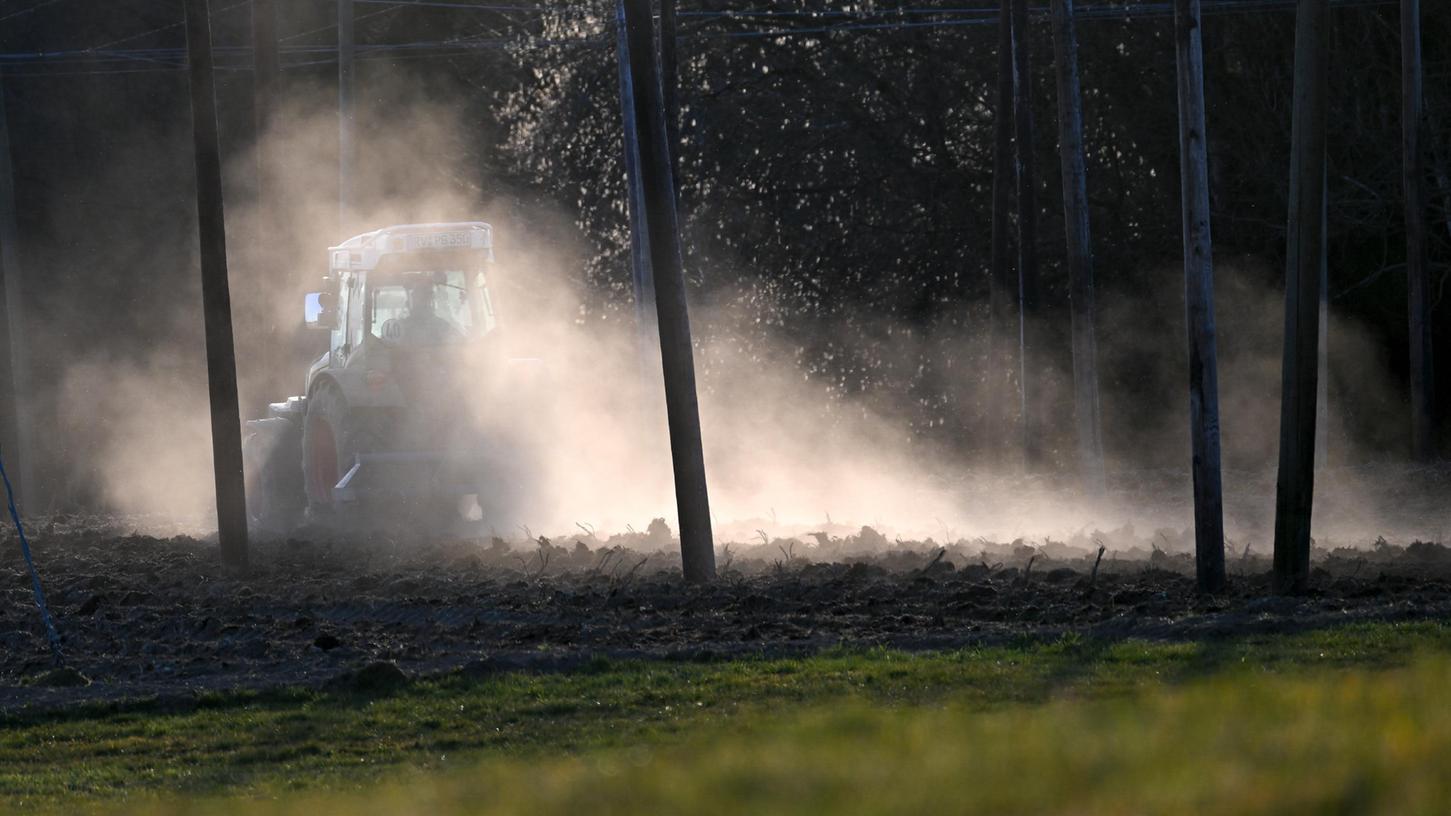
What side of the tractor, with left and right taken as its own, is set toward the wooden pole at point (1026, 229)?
right

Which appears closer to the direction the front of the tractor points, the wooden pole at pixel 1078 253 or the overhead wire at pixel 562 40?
the overhead wire

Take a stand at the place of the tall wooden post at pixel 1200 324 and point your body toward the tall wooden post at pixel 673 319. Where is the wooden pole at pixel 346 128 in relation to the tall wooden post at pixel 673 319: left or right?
right

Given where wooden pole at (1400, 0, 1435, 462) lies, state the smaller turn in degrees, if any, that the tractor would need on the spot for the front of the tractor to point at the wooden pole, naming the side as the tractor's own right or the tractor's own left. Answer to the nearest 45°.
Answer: approximately 135° to the tractor's own right

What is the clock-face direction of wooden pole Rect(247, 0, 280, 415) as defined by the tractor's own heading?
The wooden pole is roughly at 1 o'clock from the tractor.

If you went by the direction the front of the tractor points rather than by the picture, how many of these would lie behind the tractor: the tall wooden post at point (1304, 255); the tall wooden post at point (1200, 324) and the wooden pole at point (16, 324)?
2

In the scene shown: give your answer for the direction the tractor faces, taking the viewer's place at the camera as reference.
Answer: facing away from the viewer and to the left of the viewer

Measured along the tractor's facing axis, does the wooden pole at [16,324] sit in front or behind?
in front
